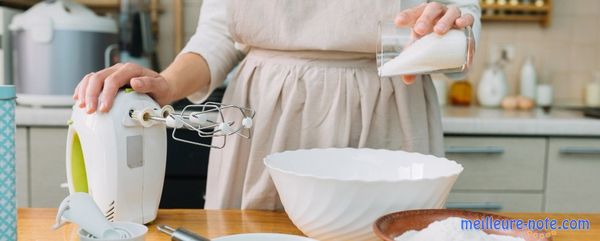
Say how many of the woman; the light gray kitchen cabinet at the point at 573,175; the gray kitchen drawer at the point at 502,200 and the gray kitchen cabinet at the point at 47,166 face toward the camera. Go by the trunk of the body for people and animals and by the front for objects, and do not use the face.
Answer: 4

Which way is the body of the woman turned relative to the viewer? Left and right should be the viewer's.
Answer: facing the viewer

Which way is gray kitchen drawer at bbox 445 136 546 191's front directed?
toward the camera

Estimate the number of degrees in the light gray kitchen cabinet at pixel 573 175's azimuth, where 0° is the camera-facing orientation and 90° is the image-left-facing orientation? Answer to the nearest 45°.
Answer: approximately 0°

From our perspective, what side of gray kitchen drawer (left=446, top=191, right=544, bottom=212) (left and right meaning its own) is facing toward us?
front

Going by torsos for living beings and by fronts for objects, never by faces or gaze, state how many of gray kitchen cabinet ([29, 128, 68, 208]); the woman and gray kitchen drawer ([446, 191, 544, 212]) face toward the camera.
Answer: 3

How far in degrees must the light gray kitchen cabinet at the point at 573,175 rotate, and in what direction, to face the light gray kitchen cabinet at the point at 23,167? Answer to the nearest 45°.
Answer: approximately 45° to its right
